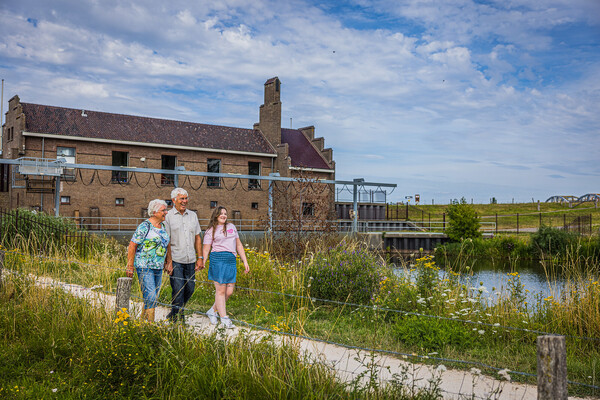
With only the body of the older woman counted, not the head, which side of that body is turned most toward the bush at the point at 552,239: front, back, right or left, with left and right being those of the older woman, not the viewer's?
left

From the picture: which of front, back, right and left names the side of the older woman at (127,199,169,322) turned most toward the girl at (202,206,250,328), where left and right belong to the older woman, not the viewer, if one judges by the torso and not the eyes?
left

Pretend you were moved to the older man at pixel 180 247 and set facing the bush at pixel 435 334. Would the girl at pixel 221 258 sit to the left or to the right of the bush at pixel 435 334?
left

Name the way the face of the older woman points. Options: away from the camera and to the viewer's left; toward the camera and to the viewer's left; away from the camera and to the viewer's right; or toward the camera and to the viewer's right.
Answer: toward the camera and to the viewer's right

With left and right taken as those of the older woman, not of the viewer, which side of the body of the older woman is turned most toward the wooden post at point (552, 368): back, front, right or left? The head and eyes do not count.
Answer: front

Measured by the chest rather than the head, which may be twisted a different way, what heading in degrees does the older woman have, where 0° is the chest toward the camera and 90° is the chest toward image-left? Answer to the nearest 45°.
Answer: approximately 315°

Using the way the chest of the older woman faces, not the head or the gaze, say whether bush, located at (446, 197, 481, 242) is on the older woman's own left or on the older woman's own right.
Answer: on the older woman's own left

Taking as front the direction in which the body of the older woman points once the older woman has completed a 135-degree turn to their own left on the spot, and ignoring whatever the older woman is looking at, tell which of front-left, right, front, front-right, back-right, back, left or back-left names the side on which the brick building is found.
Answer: front

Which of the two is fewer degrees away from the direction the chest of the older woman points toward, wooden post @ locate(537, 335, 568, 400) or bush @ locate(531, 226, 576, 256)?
the wooden post

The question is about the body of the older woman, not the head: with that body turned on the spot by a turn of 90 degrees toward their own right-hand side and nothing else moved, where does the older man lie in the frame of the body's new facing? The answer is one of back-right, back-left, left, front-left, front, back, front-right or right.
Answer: back

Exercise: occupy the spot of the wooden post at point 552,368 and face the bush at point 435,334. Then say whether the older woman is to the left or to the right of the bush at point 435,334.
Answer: left
